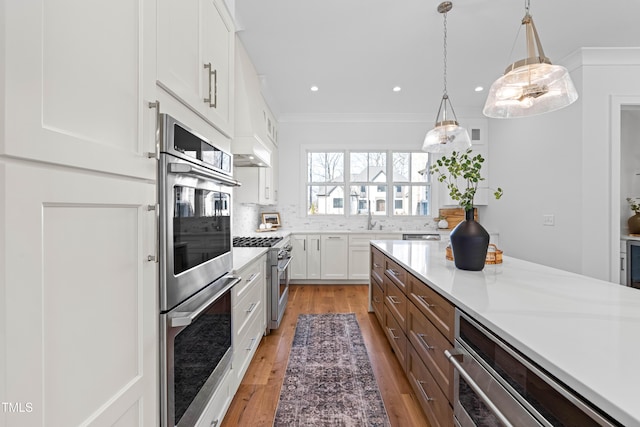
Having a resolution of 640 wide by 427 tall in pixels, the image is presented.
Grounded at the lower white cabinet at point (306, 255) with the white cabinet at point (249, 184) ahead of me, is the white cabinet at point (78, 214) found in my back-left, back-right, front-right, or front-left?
front-left

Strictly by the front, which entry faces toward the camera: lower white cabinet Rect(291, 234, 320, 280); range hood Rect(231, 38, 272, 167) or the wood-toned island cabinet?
the lower white cabinet

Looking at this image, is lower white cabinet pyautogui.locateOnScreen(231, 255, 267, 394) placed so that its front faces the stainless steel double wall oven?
no

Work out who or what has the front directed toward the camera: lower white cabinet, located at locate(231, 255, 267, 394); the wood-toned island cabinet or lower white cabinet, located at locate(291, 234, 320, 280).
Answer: lower white cabinet, located at locate(291, 234, 320, 280)

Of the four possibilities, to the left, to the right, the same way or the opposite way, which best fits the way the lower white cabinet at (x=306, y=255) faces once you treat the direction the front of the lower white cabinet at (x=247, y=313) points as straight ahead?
to the right

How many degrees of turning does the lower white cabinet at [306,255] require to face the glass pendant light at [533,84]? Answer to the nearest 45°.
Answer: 0° — it already faces it

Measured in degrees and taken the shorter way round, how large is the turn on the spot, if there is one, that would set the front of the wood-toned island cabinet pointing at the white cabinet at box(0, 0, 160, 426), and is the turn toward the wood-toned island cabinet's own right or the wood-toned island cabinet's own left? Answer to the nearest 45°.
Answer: approximately 45° to the wood-toned island cabinet's own left

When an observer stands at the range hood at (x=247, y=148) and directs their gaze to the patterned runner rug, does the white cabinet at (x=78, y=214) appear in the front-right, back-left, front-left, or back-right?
front-right

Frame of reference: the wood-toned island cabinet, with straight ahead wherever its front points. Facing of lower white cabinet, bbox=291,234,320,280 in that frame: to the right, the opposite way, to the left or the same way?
to the left

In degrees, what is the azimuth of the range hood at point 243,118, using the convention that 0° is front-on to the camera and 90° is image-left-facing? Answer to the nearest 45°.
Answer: approximately 270°

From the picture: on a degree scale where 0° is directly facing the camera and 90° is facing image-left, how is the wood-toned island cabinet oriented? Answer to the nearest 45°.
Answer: approximately 90°

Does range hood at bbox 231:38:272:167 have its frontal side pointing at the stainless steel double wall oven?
no

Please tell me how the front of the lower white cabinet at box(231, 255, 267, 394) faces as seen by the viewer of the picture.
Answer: facing to the right of the viewer

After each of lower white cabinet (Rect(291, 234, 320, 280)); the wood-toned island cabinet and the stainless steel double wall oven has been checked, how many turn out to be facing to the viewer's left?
1

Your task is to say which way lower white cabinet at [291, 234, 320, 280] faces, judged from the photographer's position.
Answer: facing the viewer
